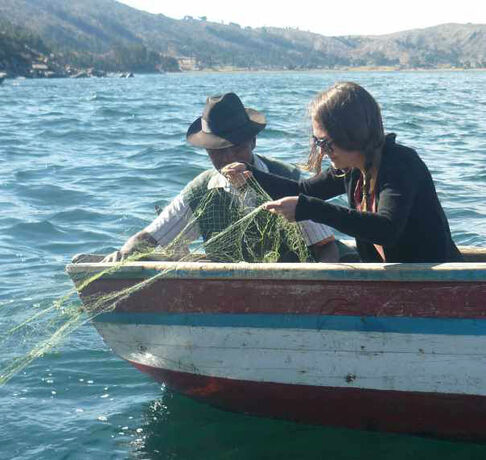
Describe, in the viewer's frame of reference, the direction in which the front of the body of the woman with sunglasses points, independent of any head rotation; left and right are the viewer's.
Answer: facing to the left of the viewer

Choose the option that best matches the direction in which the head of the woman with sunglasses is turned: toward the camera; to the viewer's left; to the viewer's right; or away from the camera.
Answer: to the viewer's left
